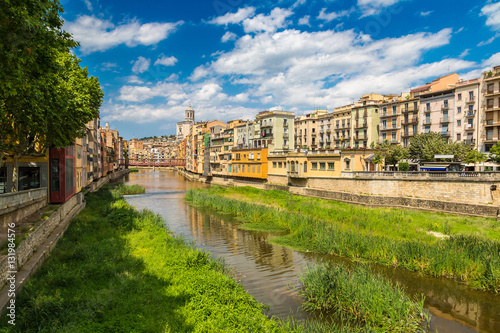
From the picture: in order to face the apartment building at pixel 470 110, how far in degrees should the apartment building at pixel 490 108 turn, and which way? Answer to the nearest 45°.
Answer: approximately 90° to its right

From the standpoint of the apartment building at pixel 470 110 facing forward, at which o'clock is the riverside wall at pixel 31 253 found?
The riverside wall is roughly at 11 o'clock from the apartment building.

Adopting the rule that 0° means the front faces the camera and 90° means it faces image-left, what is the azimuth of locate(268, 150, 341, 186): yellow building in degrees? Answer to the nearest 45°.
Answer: approximately 45°

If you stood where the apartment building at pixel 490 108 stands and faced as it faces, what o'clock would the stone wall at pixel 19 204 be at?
The stone wall is roughly at 11 o'clock from the apartment building.

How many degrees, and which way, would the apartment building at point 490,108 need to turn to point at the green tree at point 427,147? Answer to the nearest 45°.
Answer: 0° — it already faces it

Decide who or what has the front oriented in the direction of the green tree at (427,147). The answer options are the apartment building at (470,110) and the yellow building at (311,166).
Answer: the apartment building

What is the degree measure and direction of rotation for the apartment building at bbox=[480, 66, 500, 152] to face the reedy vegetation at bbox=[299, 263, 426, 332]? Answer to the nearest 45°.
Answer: approximately 45° to its left

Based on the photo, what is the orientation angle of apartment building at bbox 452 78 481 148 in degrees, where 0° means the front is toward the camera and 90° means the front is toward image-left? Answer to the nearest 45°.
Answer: approximately 45°
